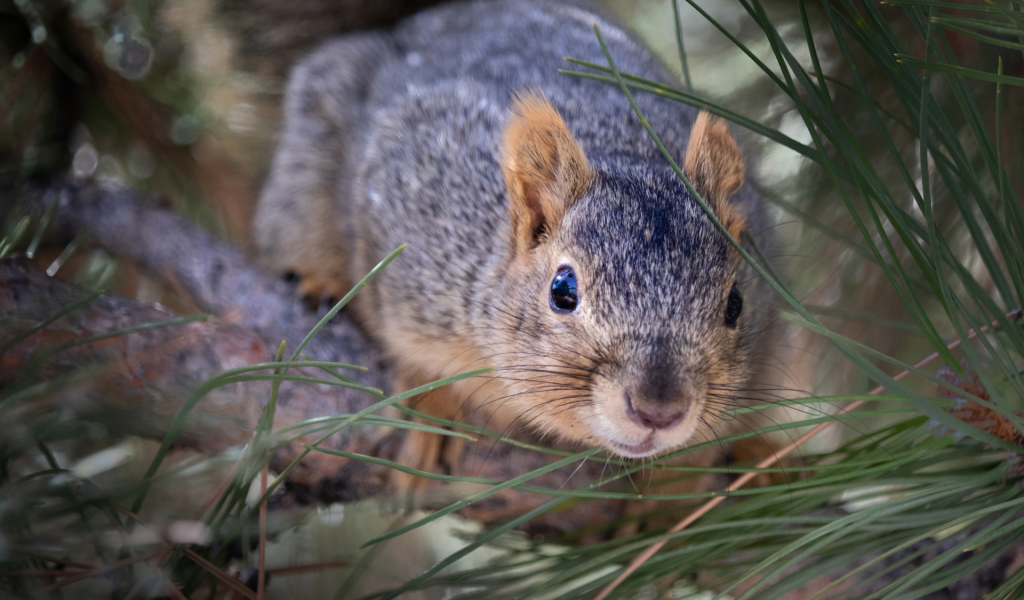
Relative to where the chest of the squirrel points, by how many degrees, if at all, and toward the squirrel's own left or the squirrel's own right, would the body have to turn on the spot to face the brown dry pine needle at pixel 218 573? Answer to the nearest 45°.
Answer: approximately 45° to the squirrel's own right

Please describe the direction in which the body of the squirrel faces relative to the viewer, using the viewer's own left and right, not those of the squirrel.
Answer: facing the viewer and to the right of the viewer
